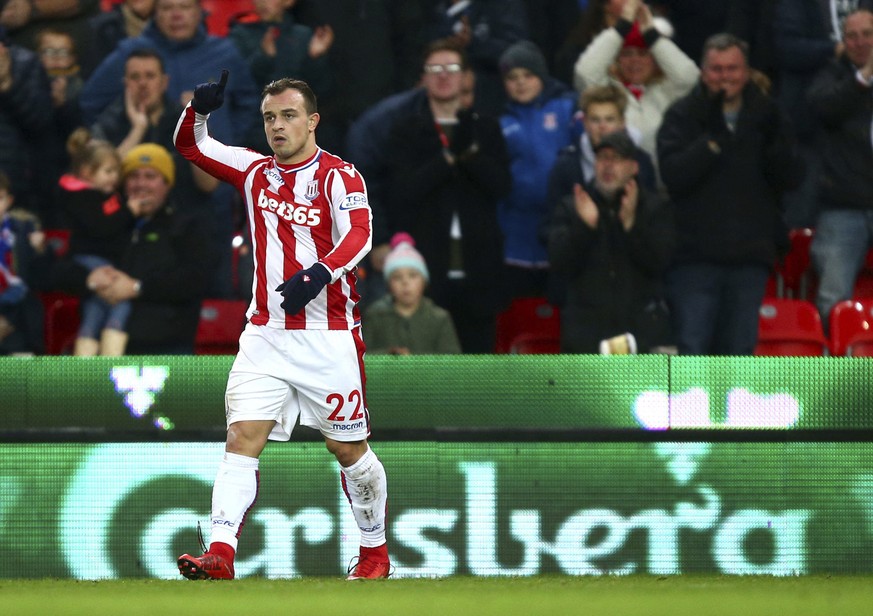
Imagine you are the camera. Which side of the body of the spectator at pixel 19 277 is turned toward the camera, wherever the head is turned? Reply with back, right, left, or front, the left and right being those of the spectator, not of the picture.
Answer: front

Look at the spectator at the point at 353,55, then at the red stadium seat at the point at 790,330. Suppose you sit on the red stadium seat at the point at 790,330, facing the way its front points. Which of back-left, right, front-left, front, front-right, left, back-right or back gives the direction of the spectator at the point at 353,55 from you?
right

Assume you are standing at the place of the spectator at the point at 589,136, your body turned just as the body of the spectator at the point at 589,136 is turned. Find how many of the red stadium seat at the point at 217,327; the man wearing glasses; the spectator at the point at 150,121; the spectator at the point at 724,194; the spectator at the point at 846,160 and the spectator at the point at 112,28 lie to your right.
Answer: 4

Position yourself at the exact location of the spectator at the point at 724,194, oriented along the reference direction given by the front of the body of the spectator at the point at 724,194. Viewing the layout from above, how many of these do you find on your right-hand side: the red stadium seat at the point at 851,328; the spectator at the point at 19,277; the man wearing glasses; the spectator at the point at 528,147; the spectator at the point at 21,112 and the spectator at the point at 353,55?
5

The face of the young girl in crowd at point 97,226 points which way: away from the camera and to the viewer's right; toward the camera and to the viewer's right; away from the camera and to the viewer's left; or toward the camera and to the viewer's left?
toward the camera and to the viewer's right

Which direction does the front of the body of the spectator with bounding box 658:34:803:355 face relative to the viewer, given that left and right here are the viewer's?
facing the viewer

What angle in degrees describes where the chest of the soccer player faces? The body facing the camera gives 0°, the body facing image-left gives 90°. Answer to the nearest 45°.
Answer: approximately 45°

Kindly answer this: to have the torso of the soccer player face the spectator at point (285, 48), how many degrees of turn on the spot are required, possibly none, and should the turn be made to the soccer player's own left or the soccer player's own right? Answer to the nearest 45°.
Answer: approximately 135° to the soccer player's own right

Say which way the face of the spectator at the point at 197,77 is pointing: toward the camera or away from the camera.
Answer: toward the camera

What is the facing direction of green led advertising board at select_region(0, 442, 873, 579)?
toward the camera

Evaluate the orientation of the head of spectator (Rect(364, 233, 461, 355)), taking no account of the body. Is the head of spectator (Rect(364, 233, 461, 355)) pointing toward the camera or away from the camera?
toward the camera

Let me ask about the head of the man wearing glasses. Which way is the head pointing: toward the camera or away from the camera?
toward the camera

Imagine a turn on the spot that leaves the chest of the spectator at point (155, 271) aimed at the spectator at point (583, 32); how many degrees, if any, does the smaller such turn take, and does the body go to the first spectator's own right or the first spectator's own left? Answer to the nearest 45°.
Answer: approximately 135° to the first spectator's own left

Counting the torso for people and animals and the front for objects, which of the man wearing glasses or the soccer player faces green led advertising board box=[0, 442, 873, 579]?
the man wearing glasses
